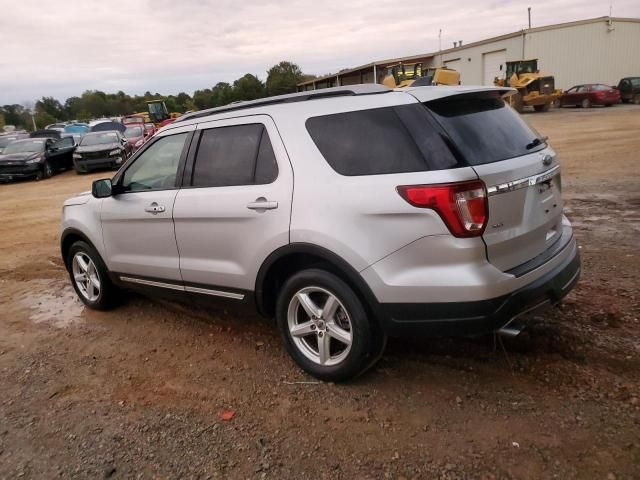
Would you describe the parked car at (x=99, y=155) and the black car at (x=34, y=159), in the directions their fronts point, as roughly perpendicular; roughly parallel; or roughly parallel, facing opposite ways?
roughly parallel

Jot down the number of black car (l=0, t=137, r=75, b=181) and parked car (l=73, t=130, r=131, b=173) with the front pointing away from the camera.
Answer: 0

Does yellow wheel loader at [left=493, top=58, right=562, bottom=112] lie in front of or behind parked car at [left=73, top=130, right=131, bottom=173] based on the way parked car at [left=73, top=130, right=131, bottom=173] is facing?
behind

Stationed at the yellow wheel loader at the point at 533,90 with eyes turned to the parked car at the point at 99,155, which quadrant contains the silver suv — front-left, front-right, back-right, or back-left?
front-left

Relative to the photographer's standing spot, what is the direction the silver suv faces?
facing away from the viewer and to the left of the viewer

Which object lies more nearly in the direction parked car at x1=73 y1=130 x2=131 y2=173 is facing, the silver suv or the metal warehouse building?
the silver suv

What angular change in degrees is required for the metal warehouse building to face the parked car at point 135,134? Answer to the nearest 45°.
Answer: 0° — it already faces it

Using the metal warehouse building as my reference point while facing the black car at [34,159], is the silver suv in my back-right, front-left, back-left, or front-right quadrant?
front-left

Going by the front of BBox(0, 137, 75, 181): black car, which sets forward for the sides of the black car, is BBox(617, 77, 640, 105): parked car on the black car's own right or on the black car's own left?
on the black car's own left

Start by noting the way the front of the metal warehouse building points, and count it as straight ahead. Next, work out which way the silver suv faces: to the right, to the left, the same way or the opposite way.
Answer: to the right

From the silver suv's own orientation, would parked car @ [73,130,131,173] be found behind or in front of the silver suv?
in front

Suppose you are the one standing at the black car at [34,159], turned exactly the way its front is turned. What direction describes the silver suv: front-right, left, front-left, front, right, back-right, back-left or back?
front-left

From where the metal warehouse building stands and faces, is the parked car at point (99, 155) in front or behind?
in front

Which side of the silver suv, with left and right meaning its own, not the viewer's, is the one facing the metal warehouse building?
right

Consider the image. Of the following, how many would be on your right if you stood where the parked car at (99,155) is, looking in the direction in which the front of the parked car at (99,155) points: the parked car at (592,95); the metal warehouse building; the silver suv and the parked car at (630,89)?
0

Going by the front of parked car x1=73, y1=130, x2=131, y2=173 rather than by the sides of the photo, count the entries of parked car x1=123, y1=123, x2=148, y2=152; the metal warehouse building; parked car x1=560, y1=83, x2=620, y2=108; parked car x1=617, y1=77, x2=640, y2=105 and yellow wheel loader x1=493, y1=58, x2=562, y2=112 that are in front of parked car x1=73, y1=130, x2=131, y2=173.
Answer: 0

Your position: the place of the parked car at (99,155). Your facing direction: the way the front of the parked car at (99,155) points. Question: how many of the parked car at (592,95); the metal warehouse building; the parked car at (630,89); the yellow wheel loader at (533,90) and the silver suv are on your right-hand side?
0

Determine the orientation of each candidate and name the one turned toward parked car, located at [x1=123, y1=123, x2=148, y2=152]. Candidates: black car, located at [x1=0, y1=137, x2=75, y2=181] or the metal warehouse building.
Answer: the metal warehouse building

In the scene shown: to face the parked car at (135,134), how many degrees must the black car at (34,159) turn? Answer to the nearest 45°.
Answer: approximately 180°

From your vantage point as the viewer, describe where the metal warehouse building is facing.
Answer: facing the viewer and to the left of the viewer

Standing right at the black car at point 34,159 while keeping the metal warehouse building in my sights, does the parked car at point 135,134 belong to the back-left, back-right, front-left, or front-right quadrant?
front-left

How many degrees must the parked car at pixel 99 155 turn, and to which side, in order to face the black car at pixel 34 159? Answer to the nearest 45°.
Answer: approximately 90° to its right
